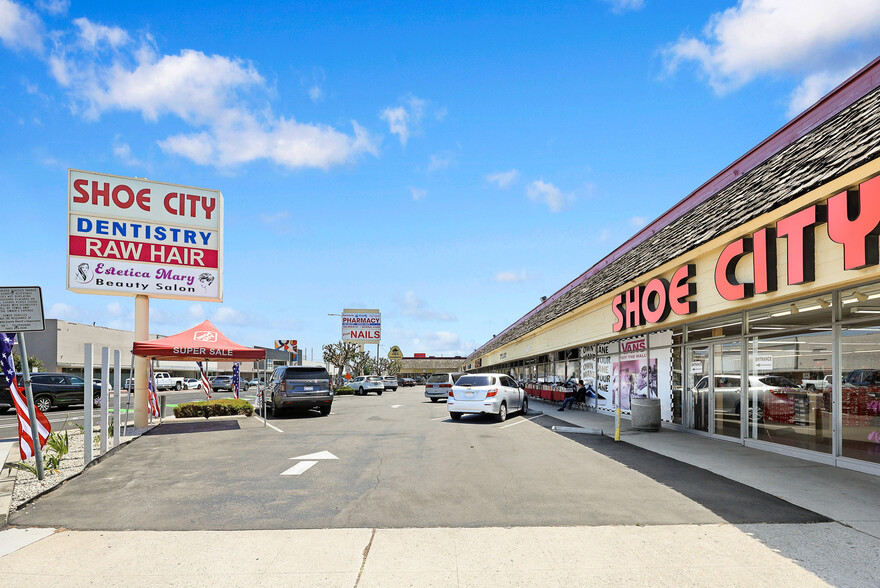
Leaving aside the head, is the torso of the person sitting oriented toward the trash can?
no

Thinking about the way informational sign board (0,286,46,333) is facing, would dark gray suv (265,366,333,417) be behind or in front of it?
behind

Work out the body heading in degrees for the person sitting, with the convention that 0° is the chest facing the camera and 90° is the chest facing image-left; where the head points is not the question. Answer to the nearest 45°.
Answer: approximately 90°

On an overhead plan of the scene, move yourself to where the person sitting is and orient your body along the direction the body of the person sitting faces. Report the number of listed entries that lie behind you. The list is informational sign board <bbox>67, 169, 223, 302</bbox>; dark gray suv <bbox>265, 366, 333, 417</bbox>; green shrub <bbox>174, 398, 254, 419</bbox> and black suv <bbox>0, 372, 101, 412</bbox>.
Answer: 0

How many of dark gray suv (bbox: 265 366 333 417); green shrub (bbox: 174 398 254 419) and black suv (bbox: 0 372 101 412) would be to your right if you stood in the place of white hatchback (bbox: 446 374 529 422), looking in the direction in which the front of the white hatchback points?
0

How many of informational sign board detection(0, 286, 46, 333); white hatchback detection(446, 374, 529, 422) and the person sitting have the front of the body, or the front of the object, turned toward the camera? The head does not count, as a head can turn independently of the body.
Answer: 1

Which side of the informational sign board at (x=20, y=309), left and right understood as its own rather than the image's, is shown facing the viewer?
front

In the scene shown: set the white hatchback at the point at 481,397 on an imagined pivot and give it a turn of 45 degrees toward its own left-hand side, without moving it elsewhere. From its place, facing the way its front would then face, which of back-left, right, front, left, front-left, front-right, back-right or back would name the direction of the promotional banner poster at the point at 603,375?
front-right

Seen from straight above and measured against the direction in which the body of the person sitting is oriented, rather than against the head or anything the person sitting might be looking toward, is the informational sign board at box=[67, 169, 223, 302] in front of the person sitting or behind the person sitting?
in front

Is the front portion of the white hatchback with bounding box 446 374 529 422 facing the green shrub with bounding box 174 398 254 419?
no

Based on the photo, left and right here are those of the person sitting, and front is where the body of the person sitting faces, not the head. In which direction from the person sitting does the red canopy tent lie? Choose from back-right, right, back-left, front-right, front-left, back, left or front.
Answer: front-left
